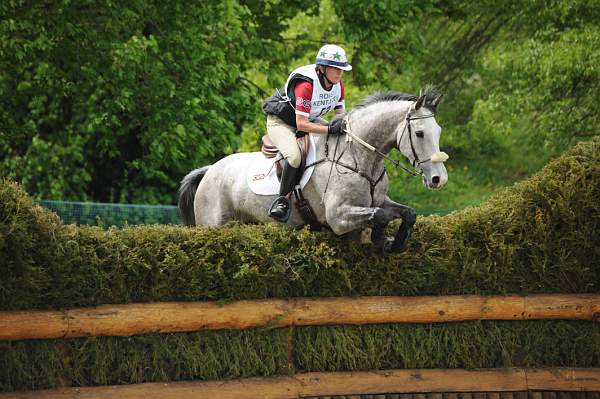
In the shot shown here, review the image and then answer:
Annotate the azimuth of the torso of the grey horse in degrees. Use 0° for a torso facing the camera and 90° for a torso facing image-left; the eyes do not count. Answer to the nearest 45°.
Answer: approximately 315°

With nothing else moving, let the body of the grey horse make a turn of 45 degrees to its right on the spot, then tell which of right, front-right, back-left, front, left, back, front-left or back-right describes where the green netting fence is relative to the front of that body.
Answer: back-right

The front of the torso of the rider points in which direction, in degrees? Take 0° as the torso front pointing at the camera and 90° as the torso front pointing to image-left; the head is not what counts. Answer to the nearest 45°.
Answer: approximately 315°
